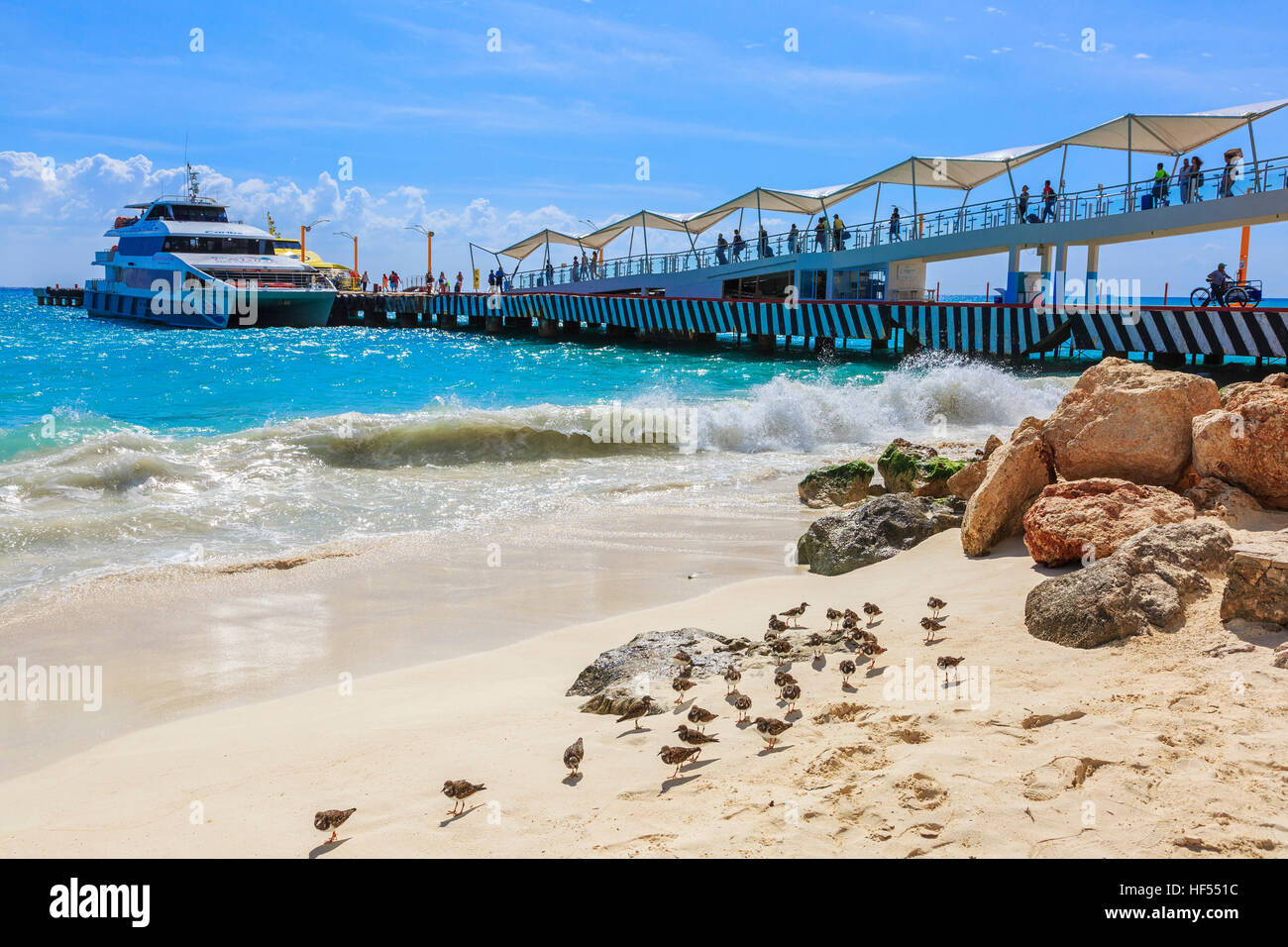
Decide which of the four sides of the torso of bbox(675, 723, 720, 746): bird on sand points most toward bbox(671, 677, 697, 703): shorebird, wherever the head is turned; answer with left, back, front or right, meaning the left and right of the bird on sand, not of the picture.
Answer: right

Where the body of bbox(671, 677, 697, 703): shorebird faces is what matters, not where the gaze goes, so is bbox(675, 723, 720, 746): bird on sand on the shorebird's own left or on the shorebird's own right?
on the shorebird's own left

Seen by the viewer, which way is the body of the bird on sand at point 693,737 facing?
to the viewer's left

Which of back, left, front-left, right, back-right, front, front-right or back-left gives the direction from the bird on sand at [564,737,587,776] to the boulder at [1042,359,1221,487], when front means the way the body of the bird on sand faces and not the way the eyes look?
back-left

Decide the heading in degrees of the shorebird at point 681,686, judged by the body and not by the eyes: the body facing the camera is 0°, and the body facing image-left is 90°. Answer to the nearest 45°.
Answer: approximately 90°

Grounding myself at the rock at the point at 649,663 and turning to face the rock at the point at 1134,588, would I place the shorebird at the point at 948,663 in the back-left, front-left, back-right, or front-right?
front-right

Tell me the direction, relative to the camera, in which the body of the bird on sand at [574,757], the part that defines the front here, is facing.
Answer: toward the camera

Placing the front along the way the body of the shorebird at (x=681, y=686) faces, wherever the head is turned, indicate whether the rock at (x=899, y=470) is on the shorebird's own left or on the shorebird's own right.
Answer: on the shorebird's own right

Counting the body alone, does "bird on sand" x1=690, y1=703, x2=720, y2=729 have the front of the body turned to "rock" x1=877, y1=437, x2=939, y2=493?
no

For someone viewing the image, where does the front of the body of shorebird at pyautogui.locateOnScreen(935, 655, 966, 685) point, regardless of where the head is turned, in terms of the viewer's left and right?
facing the viewer and to the left of the viewer
